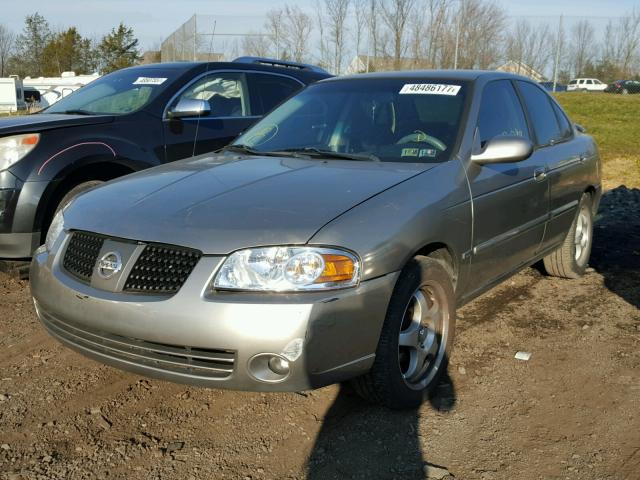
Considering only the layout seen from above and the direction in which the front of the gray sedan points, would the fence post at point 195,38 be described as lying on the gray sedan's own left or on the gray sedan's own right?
on the gray sedan's own right

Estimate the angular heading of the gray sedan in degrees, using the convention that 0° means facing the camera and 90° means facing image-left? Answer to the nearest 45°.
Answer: approximately 45°

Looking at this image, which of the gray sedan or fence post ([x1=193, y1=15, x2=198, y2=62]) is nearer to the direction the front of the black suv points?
the gray sedan

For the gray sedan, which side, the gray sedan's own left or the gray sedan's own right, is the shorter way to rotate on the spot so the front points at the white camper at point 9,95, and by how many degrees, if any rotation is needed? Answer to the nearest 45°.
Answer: approximately 90° to the gray sedan's own right

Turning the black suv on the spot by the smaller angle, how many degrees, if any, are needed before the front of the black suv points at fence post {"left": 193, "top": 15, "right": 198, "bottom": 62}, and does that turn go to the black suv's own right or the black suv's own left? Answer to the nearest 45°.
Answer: approximately 135° to the black suv's own right

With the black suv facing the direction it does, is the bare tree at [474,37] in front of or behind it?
behind

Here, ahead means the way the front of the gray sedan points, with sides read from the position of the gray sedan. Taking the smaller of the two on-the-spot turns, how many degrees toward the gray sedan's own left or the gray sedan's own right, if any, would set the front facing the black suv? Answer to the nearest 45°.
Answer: approximately 90° to the gray sedan's own right

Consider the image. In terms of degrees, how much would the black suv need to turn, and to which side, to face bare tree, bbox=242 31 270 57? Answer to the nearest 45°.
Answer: approximately 135° to its right

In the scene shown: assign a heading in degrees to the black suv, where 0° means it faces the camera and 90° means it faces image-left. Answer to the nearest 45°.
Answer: approximately 45°
